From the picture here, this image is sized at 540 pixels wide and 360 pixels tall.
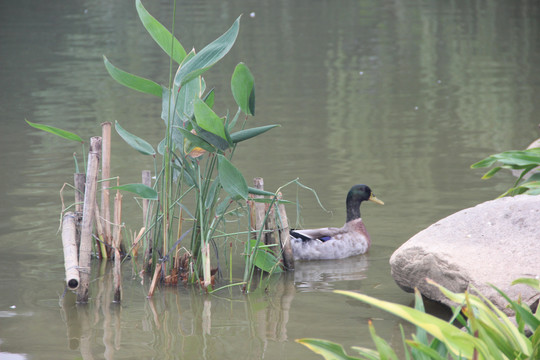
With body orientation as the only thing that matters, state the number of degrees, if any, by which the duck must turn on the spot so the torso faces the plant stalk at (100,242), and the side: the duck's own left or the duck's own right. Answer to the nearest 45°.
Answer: approximately 180°

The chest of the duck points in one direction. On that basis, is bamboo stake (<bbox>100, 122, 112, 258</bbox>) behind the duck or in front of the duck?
behind

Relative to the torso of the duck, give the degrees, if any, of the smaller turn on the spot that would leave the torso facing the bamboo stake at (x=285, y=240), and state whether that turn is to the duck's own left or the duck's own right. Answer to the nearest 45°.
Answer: approximately 135° to the duck's own right

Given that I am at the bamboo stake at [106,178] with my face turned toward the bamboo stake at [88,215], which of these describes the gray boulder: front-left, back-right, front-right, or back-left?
front-left

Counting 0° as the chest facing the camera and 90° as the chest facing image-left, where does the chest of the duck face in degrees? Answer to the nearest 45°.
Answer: approximately 270°

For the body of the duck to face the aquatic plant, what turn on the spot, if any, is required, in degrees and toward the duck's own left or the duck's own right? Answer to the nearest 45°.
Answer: approximately 135° to the duck's own right

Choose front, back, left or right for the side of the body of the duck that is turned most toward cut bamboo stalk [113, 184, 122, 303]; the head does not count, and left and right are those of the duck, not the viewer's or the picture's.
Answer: back
